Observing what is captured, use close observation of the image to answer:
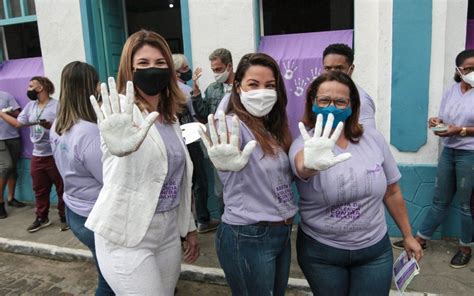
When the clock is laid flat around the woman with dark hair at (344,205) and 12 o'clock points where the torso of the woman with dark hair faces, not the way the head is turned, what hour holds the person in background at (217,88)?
The person in background is roughly at 5 o'clock from the woman with dark hair.

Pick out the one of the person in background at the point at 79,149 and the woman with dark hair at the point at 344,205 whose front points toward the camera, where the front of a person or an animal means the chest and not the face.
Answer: the woman with dark hair

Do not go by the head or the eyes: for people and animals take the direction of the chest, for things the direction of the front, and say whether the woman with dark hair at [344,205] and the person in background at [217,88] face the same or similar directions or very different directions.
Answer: same or similar directions

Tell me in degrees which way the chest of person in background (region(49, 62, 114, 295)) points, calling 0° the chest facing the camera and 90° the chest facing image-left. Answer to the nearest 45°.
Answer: approximately 225°

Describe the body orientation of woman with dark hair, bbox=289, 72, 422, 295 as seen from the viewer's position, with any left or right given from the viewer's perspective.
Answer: facing the viewer

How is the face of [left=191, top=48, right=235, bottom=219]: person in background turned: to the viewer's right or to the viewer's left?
to the viewer's left

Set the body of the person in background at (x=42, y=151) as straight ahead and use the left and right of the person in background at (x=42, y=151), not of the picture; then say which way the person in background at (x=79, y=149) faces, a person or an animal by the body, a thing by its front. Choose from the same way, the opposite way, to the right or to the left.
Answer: the opposite way

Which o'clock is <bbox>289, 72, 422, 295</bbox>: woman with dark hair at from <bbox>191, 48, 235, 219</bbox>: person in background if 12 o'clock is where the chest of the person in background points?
The woman with dark hair is roughly at 10 o'clock from the person in background.

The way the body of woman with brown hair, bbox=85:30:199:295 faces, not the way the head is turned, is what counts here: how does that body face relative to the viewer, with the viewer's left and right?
facing the viewer and to the right of the viewer

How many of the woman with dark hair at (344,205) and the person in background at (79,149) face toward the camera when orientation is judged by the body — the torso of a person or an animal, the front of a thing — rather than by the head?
1

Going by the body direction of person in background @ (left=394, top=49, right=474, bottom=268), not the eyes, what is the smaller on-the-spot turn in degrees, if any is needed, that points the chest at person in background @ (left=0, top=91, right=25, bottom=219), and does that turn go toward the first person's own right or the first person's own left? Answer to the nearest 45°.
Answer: approximately 45° to the first person's own right

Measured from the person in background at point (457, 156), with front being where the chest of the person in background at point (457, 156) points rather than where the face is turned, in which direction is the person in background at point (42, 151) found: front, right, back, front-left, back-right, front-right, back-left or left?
front-right

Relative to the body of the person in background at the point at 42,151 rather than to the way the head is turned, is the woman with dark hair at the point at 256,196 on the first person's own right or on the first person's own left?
on the first person's own left

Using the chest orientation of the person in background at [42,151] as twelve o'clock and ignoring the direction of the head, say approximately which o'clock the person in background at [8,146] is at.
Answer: the person in background at [8,146] is roughly at 4 o'clock from the person in background at [42,151].
